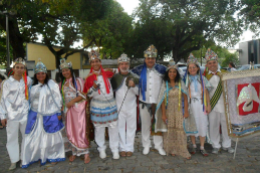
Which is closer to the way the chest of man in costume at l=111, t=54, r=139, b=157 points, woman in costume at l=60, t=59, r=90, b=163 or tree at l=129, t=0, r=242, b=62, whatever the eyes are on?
the woman in costume

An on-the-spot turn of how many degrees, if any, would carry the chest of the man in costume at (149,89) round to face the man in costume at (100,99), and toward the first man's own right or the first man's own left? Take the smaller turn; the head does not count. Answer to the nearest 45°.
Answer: approximately 90° to the first man's own right

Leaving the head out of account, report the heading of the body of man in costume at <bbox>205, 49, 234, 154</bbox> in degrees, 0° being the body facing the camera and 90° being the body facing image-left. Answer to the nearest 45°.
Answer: approximately 0°

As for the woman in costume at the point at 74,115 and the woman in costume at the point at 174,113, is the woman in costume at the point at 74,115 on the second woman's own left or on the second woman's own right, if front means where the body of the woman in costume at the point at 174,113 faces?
on the second woman's own right

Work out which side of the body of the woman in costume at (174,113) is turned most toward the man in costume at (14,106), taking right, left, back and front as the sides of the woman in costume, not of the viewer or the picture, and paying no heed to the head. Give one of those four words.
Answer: right
